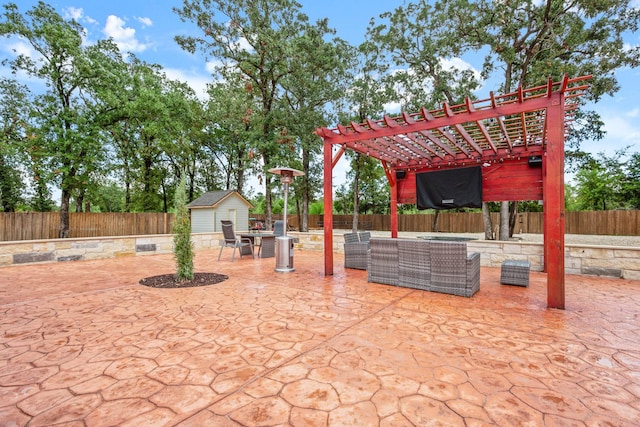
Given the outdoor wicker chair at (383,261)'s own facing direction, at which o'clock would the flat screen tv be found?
The flat screen tv is roughly at 1 o'clock from the outdoor wicker chair.

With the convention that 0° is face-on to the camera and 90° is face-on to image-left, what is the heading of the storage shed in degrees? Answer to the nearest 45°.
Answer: approximately 315°

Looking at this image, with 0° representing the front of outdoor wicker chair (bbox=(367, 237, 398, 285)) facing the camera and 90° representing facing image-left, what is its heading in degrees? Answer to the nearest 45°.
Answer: approximately 180°

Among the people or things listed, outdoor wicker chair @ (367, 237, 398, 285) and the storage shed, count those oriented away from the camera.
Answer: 1

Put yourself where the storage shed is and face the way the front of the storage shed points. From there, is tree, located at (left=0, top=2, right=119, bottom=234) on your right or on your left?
on your right

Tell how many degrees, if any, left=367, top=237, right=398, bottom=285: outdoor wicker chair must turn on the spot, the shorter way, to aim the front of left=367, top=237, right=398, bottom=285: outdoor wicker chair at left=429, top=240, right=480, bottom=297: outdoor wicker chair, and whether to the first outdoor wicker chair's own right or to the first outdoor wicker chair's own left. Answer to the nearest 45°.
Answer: approximately 135° to the first outdoor wicker chair's own right

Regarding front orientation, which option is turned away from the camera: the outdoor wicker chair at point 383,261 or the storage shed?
the outdoor wicker chair

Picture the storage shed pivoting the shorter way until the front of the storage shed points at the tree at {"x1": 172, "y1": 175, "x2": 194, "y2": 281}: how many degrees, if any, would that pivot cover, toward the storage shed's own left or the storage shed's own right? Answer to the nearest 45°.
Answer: approximately 45° to the storage shed's own right

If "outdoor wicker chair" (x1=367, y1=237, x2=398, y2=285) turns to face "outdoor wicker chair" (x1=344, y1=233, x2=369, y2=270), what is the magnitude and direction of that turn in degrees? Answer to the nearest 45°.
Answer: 0° — it already faces it
